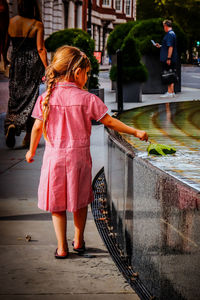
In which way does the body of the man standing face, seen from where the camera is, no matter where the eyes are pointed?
to the viewer's left

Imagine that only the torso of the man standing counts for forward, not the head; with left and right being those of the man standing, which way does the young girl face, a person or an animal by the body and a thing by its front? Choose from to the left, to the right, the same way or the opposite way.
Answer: to the right

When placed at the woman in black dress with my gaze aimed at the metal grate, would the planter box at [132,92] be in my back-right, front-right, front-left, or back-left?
back-left

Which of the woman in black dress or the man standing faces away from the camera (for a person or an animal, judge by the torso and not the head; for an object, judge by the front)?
the woman in black dress

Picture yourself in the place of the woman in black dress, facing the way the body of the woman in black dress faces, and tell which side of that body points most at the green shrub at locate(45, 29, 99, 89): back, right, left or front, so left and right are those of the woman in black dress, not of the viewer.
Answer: front

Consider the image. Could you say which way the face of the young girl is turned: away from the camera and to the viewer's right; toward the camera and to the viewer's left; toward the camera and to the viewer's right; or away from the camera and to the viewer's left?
away from the camera and to the viewer's right

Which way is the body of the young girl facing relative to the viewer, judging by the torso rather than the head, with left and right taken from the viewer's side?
facing away from the viewer

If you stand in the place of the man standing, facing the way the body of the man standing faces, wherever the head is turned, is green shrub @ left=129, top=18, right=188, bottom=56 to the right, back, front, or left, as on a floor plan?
right

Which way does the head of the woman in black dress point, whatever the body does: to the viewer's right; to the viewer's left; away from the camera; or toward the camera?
away from the camera

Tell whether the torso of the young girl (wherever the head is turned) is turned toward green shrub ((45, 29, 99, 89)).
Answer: yes

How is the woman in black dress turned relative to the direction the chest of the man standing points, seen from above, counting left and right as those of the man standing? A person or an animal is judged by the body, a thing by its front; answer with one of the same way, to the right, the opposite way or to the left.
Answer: to the right

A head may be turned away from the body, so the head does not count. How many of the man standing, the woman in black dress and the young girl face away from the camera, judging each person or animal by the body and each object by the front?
2

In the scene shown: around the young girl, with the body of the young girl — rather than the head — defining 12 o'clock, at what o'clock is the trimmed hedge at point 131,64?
The trimmed hedge is roughly at 12 o'clock from the young girl.

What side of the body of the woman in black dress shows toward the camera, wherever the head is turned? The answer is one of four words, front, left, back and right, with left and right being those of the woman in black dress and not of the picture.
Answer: back

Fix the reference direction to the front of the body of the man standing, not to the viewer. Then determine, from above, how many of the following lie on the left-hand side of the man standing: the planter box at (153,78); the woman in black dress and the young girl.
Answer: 2

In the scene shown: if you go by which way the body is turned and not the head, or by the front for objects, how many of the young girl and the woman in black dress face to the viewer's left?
0
